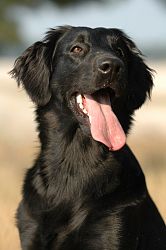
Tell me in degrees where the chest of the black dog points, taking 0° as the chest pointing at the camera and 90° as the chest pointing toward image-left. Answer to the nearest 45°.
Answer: approximately 0°
